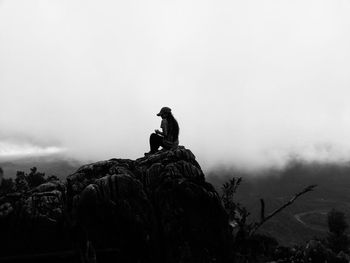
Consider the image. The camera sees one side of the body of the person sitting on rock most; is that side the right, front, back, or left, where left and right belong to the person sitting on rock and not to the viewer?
left
